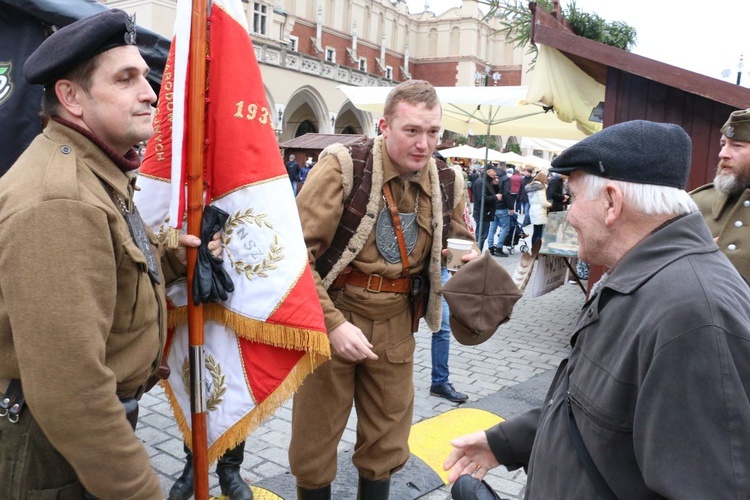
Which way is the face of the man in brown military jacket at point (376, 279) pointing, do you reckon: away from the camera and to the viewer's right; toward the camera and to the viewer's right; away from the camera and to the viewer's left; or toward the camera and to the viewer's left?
toward the camera and to the viewer's right

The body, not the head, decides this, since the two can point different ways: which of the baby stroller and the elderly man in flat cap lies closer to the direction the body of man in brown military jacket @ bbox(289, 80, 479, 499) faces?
the elderly man in flat cap

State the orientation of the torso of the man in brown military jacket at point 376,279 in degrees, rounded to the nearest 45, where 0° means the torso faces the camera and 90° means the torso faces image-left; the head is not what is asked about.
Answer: approximately 0°

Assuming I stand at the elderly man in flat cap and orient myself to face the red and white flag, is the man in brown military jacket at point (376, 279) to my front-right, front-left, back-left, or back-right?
front-right

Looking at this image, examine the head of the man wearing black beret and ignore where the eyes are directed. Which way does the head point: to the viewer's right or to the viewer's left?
to the viewer's right

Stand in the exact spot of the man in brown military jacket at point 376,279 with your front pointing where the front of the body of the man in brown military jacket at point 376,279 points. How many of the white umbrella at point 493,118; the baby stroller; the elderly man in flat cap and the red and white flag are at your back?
2

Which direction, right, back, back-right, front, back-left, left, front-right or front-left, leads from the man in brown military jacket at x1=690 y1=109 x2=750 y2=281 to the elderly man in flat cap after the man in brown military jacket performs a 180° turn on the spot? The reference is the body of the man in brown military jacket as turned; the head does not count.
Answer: back-right

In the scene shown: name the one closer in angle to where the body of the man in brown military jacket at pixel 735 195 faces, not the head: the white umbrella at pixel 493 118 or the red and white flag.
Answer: the red and white flag

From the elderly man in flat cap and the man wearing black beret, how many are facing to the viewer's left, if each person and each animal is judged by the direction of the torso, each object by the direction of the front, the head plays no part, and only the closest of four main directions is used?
1

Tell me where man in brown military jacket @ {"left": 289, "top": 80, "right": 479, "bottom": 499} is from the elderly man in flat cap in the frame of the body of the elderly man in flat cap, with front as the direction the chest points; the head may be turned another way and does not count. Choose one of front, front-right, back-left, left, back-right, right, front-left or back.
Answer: front-right

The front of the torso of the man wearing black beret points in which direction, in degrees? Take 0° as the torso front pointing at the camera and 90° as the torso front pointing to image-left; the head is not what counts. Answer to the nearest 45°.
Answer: approximately 270°

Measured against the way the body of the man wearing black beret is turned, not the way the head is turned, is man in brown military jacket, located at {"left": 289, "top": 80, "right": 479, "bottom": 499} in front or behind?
in front

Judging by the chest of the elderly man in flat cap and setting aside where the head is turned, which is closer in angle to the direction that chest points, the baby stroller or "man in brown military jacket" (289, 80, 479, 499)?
the man in brown military jacket

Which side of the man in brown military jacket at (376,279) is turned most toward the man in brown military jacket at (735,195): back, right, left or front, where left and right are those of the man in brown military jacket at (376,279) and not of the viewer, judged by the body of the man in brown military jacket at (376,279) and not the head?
left

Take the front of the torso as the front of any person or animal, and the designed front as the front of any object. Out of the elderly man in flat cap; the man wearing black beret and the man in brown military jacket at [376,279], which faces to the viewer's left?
the elderly man in flat cap

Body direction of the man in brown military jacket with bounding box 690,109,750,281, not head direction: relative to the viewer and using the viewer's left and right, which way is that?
facing the viewer and to the left of the viewer
